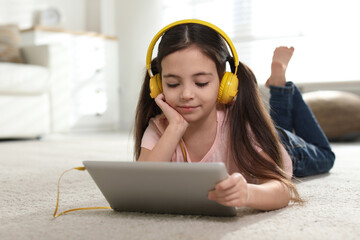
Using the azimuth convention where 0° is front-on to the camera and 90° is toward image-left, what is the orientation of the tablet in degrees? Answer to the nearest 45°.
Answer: approximately 180°

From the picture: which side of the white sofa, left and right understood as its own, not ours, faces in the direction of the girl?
front

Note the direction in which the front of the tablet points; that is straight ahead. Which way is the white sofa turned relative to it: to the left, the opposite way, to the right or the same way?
the opposite way

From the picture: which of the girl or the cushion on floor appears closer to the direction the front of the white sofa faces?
the girl

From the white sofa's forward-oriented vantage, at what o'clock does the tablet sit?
The tablet is roughly at 12 o'clock from the white sofa.

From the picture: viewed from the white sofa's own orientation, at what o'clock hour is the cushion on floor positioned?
The cushion on floor is roughly at 10 o'clock from the white sofa.

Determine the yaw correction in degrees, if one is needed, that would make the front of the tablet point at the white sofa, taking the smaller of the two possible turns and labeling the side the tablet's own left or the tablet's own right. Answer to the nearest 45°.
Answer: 0° — it already faces it

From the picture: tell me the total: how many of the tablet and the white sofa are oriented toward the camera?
1

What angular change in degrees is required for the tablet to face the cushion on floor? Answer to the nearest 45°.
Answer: approximately 45° to its right

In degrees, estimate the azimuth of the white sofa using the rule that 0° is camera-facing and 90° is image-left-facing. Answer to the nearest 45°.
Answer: approximately 0°
